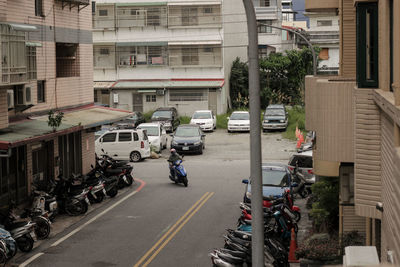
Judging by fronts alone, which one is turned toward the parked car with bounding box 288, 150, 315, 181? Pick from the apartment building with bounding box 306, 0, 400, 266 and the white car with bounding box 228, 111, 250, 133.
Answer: the white car

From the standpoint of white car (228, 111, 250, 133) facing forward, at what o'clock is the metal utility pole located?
The metal utility pole is roughly at 12 o'clock from the white car.

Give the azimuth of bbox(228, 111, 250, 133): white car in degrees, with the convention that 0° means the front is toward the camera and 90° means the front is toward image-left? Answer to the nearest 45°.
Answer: approximately 0°

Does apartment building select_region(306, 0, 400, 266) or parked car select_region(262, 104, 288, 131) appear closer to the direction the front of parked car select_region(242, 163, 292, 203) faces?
the apartment building

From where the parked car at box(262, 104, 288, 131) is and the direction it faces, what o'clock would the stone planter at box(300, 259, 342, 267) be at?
The stone planter is roughly at 12 o'clock from the parked car.

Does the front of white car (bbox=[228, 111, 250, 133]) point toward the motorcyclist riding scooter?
yes

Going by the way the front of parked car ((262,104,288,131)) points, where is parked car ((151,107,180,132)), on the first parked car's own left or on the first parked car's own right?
on the first parked car's own right

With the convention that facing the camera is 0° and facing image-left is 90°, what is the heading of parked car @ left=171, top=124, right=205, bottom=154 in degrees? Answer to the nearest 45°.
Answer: approximately 0°

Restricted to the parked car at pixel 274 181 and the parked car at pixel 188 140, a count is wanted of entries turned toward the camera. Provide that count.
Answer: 2

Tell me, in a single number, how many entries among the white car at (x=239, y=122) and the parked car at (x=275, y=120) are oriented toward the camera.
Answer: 2
